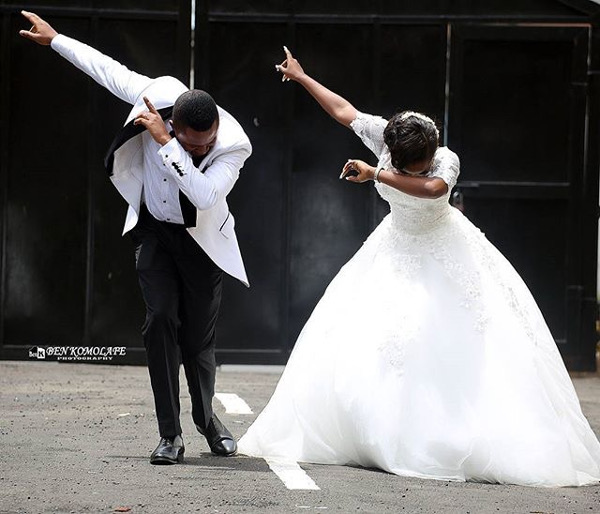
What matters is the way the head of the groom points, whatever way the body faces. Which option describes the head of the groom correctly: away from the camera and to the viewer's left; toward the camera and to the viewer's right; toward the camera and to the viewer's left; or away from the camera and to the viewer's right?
toward the camera and to the viewer's right

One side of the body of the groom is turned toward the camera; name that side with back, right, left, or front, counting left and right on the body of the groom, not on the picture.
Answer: front

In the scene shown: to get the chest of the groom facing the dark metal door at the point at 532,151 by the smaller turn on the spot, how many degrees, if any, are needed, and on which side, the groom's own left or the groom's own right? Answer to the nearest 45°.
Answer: approximately 135° to the groom's own left
